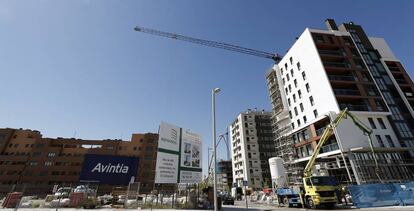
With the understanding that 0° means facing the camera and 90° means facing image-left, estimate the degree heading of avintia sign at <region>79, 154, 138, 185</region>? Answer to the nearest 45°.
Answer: approximately 0°

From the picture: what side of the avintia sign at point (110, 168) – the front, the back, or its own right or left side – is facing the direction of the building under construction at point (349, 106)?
left

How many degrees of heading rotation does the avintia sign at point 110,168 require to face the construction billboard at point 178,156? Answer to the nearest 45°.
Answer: approximately 45° to its left

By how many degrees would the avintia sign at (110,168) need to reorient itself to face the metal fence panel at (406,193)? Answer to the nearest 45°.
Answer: approximately 45° to its left
